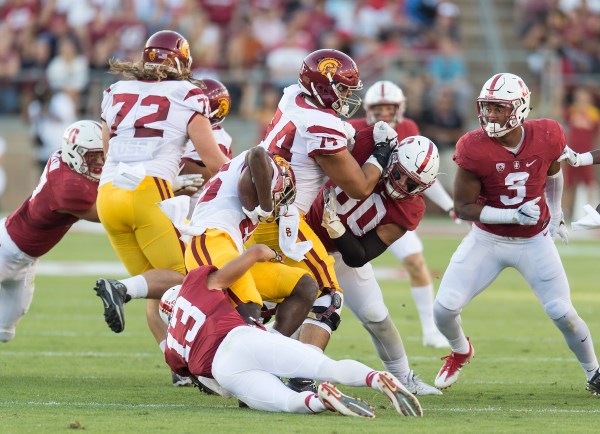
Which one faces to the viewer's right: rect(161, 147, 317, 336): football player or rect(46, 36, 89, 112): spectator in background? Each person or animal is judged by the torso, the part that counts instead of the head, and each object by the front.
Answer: the football player

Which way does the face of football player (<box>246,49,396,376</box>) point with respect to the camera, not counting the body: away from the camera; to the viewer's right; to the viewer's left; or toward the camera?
to the viewer's right

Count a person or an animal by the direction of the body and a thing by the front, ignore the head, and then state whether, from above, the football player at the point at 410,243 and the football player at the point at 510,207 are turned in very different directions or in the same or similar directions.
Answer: same or similar directions

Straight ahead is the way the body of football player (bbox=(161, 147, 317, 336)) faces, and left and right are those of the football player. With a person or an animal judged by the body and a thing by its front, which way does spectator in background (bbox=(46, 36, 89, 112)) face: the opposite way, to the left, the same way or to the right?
to the right

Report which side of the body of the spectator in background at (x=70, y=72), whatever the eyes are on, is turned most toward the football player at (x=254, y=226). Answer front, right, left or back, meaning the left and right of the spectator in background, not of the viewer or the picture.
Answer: front

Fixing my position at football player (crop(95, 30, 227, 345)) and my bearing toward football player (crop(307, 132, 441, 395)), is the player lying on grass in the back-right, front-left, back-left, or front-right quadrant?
front-right

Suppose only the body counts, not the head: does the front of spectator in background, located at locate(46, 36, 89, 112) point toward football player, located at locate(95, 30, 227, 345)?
yes

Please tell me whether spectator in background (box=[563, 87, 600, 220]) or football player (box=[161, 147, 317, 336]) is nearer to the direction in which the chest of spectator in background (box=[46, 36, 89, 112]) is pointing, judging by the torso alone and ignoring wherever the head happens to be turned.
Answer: the football player

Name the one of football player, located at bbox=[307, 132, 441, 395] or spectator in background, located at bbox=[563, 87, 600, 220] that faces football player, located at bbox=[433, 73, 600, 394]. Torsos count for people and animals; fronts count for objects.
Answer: the spectator in background

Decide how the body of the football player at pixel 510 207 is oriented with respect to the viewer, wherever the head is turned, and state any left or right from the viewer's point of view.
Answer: facing the viewer

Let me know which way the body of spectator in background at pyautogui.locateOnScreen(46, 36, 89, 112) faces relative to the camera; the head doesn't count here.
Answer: toward the camera

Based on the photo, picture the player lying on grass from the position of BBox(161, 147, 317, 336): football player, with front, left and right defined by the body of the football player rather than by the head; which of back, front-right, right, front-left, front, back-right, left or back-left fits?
right

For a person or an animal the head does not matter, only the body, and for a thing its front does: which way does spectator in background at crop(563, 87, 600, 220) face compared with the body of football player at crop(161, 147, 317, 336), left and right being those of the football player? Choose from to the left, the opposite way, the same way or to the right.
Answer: to the right

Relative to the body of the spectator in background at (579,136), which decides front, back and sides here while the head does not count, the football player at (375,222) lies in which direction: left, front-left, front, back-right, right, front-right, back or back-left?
front

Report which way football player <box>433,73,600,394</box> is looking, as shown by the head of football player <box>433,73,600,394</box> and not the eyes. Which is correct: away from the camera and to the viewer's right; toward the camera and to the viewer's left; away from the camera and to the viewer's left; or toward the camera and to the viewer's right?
toward the camera and to the viewer's left
